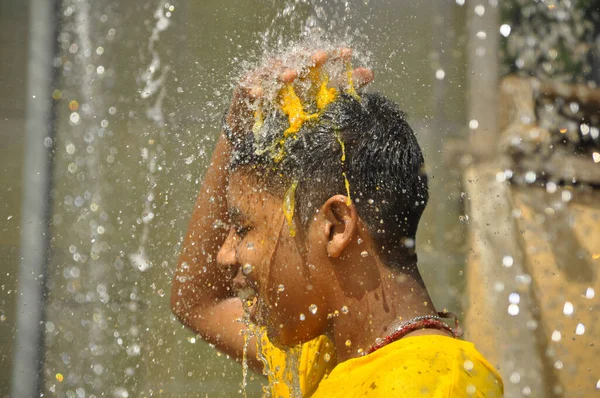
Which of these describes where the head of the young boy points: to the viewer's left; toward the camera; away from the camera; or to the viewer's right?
to the viewer's left

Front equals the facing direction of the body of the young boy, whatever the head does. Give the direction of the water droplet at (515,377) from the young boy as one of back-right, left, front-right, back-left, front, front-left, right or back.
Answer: back-right

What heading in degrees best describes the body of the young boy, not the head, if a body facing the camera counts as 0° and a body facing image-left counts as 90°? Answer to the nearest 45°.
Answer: approximately 90°

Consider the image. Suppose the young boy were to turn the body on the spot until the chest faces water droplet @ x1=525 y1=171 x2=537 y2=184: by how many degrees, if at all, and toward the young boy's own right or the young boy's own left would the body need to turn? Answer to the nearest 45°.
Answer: approximately 135° to the young boy's own right

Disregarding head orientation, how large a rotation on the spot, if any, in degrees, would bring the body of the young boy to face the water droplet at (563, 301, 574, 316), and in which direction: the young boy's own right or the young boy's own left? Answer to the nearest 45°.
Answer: approximately 135° to the young boy's own right

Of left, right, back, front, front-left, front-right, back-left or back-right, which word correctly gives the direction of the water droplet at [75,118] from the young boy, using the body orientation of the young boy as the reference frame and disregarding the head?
front-right
